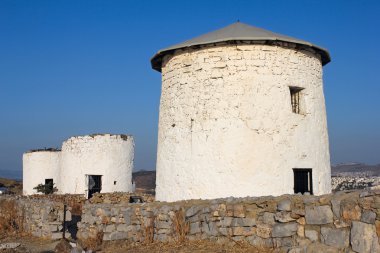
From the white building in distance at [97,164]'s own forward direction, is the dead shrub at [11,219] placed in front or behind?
in front

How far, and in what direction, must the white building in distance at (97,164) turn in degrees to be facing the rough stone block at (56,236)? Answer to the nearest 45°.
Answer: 0° — it already faces it

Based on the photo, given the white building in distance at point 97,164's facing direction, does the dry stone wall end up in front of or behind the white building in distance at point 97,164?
in front

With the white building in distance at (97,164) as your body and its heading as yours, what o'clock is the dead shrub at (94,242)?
The dead shrub is roughly at 12 o'clock from the white building in distance.

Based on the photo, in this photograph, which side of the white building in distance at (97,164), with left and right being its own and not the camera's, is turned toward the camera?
front
